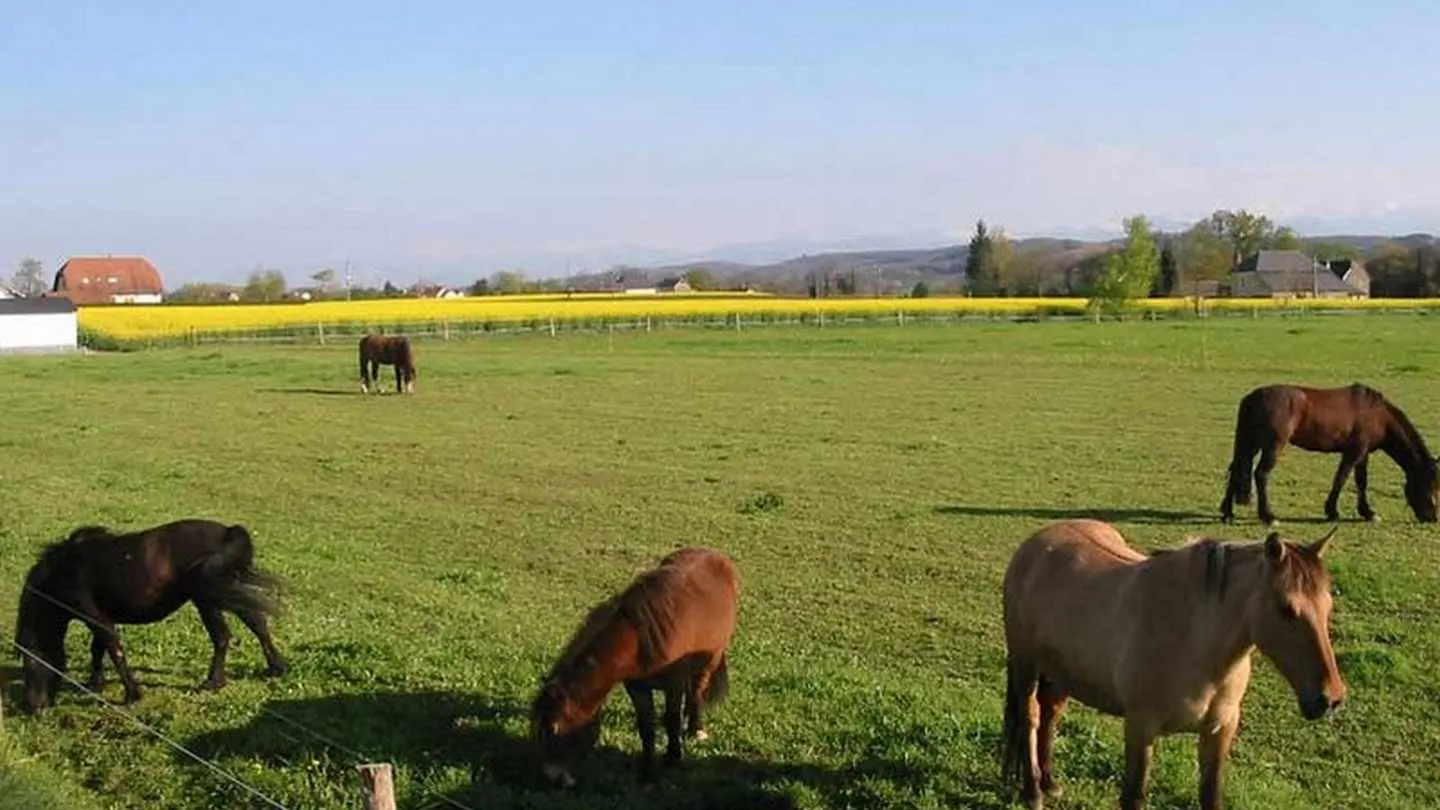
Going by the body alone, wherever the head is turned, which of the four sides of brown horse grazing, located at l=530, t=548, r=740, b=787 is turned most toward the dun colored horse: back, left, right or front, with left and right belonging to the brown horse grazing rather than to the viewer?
left

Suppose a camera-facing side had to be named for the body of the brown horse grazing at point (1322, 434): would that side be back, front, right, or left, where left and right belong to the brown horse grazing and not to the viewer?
right

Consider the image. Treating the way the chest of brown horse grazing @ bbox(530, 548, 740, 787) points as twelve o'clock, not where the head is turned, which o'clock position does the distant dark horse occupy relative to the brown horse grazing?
The distant dark horse is roughly at 4 o'clock from the brown horse grazing.

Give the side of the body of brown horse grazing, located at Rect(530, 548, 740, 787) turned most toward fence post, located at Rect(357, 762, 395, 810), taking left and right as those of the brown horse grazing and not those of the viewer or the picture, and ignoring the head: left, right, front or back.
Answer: front

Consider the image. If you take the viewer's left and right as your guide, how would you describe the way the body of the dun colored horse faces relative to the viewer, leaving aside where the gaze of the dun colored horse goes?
facing the viewer and to the right of the viewer

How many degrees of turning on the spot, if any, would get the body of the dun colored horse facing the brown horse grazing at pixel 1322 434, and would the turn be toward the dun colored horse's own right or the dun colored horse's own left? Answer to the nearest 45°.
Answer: approximately 135° to the dun colored horse's own left

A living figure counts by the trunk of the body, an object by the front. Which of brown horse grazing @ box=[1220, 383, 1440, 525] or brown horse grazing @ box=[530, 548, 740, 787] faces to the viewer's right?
brown horse grazing @ box=[1220, 383, 1440, 525]

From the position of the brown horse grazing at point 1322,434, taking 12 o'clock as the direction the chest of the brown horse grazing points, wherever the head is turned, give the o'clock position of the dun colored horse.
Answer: The dun colored horse is roughly at 3 o'clock from the brown horse grazing.

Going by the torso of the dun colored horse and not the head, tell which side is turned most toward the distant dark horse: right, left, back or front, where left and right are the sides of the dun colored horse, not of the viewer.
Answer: back

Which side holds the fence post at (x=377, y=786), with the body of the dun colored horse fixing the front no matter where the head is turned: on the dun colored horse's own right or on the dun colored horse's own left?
on the dun colored horse's own right

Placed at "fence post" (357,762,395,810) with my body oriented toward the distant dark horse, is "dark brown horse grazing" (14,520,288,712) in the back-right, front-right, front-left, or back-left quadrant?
front-left
